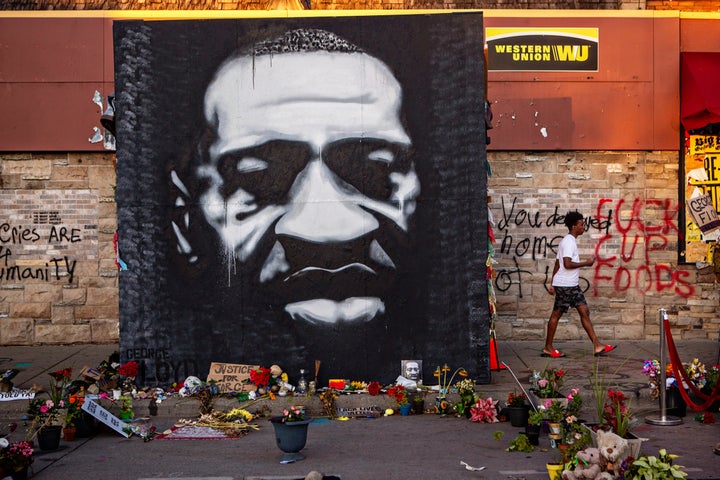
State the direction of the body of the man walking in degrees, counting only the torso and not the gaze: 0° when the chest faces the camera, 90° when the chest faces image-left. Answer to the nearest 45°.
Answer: approximately 270°

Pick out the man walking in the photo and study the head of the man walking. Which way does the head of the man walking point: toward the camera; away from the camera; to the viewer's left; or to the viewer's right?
to the viewer's right

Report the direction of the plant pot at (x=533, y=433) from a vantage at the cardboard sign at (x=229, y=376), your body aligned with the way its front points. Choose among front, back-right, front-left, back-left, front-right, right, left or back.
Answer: front-left

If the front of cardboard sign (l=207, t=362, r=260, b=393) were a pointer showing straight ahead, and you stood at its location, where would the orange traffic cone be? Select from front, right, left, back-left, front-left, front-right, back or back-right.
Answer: left

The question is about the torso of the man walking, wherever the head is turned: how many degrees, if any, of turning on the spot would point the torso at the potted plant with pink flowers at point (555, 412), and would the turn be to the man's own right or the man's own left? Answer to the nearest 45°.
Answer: approximately 90° to the man's own right

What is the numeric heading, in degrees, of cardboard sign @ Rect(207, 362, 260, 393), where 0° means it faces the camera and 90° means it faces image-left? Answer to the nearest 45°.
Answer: approximately 0°

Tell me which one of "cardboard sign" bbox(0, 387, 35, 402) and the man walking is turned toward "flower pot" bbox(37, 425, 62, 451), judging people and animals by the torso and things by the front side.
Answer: the cardboard sign

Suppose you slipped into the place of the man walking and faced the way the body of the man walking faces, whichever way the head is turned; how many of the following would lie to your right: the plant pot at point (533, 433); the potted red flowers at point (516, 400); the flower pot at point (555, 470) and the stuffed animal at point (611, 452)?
4

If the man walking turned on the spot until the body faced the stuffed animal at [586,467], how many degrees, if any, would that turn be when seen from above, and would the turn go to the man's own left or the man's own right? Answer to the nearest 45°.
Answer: approximately 90° to the man's own right

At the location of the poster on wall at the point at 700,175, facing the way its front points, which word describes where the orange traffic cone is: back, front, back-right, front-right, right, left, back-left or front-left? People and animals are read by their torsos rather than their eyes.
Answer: front-right

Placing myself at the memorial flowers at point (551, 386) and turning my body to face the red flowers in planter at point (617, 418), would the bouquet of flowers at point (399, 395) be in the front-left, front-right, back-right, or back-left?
back-right
